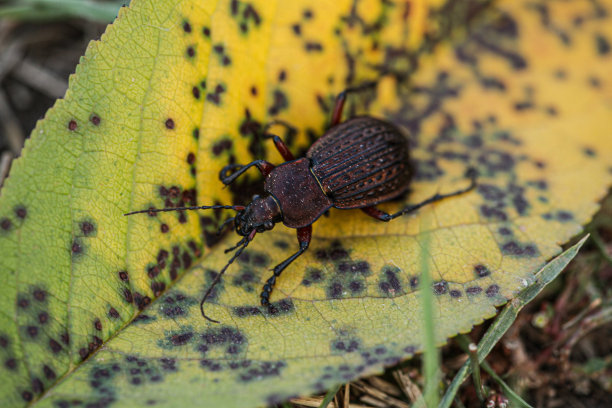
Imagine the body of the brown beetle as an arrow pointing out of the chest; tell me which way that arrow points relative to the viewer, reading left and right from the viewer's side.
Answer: facing the viewer and to the left of the viewer
